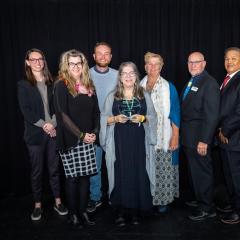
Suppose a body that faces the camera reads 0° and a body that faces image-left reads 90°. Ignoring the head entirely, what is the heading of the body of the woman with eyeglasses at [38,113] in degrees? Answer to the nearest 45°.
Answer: approximately 315°

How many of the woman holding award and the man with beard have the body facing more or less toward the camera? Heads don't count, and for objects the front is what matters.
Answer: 2

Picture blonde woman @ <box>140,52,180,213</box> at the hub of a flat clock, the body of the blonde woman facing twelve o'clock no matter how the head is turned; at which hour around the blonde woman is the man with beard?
The man with beard is roughly at 2 o'clock from the blonde woman.

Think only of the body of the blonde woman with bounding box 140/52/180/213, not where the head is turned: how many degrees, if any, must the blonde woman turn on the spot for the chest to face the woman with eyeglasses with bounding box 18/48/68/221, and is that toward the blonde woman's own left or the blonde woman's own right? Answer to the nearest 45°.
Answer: approximately 45° to the blonde woman's own right

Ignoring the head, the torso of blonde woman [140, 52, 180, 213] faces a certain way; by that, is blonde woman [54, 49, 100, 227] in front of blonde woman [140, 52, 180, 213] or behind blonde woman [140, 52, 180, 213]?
in front

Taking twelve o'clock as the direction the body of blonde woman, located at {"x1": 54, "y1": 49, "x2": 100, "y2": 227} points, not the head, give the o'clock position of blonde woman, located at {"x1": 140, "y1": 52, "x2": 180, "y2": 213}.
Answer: blonde woman, located at {"x1": 140, "y1": 52, "x2": 180, "y2": 213} is roughly at 10 o'clock from blonde woman, located at {"x1": 54, "y1": 49, "x2": 100, "y2": 227}.

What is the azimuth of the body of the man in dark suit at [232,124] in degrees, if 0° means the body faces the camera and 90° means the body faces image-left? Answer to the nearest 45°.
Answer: approximately 45°

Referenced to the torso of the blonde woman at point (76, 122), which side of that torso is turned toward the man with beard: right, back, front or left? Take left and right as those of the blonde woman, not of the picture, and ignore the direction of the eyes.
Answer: left

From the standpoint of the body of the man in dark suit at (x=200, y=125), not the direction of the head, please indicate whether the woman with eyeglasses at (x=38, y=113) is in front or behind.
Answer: in front

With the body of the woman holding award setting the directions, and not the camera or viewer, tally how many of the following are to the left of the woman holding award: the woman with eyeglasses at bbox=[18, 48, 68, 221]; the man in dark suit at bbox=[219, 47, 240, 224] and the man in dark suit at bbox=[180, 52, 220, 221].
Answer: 2

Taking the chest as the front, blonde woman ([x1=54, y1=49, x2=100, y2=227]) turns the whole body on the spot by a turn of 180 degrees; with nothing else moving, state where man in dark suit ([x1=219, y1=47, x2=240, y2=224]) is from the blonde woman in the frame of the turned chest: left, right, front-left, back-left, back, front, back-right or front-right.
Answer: back-right

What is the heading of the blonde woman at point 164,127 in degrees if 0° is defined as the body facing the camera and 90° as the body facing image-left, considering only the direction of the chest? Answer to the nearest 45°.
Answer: approximately 45°
